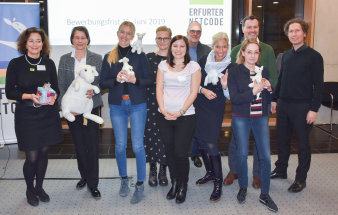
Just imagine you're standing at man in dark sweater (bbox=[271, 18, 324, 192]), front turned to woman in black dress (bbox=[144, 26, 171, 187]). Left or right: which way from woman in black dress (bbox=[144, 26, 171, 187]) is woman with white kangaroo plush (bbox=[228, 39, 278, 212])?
left

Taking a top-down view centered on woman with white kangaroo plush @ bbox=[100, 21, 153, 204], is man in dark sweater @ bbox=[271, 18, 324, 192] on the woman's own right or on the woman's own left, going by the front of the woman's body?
on the woman's own left

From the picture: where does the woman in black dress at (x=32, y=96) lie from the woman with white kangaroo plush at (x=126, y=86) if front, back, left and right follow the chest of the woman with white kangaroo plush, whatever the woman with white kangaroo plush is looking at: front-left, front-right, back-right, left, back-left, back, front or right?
right

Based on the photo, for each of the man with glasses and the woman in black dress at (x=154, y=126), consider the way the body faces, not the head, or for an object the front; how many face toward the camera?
2

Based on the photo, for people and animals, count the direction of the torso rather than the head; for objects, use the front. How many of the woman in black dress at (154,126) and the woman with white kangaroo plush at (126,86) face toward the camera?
2

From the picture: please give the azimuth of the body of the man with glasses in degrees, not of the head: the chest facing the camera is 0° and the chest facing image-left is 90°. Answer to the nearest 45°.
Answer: approximately 0°

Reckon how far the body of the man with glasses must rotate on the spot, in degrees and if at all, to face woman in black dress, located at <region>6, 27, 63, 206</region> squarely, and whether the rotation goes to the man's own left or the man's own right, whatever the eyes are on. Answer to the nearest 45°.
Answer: approximately 45° to the man's own right

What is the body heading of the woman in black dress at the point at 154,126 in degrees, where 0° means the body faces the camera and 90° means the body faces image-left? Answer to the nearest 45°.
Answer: approximately 0°

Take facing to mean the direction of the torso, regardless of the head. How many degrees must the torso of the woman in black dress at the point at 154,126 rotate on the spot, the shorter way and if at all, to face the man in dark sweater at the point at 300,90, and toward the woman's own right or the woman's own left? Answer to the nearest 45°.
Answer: approximately 90° to the woman's own left
